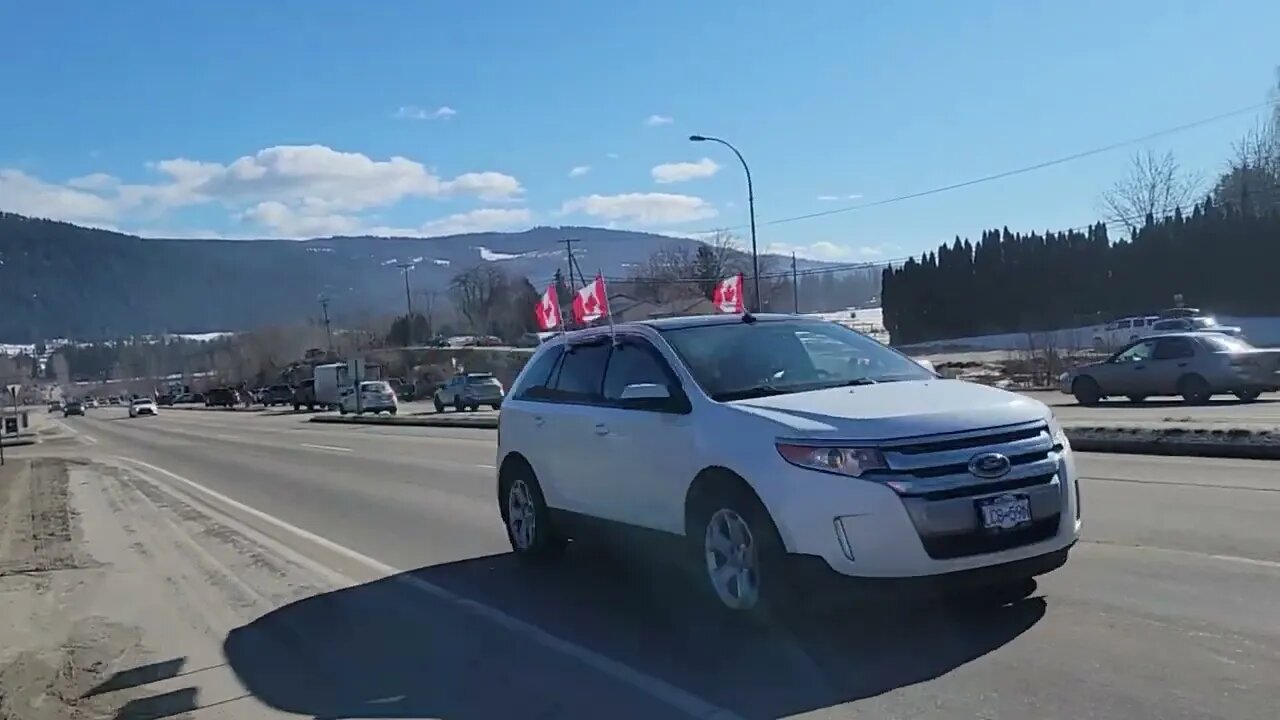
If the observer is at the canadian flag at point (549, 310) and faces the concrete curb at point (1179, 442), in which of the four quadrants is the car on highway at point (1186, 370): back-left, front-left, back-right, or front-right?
front-left

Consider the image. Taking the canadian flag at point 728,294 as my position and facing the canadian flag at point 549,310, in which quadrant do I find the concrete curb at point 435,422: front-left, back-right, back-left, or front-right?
front-right

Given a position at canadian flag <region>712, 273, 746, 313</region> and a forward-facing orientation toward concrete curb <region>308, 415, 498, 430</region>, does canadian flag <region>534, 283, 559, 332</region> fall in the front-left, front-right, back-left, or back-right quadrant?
front-left

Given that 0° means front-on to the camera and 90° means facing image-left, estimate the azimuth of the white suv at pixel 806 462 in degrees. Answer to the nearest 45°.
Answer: approximately 315°

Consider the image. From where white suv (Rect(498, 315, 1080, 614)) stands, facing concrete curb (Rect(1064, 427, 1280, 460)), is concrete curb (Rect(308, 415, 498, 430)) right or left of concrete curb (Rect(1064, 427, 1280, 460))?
left
